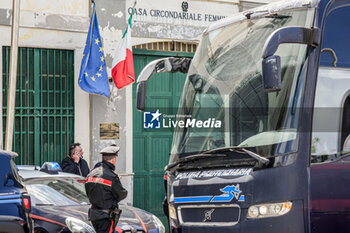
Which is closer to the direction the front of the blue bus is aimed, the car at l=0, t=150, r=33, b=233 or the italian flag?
the car

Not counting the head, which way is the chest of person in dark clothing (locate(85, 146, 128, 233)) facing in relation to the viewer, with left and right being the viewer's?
facing away from the viewer and to the right of the viewer

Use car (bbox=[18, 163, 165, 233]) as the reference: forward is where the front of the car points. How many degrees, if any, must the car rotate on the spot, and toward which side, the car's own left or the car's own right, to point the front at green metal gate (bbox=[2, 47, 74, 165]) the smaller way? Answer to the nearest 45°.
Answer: approximately 135° to the car's own left

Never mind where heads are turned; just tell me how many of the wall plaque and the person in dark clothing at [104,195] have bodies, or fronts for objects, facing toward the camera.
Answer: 1

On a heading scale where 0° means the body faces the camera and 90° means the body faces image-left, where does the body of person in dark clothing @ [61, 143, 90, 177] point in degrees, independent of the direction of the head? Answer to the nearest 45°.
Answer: approximately 315°

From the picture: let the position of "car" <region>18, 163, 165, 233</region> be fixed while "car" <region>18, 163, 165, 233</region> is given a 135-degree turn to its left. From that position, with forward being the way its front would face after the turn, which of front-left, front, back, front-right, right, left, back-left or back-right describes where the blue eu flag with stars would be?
front

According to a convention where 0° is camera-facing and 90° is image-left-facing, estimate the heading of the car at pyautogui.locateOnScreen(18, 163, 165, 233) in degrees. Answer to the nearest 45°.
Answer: approximately 315°

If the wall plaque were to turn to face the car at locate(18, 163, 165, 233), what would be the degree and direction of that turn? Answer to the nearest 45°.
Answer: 0° — it already faces it

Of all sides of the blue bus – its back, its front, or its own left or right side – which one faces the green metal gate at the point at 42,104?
right
